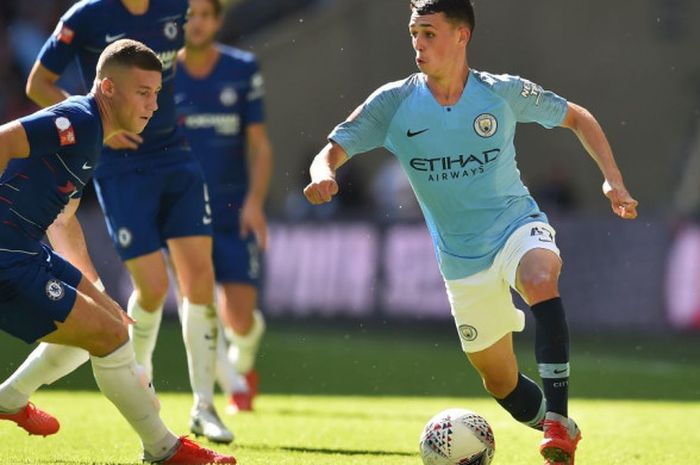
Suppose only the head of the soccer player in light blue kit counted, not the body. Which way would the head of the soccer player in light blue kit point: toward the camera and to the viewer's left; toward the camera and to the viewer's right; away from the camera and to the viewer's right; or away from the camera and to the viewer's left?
toward the camera and to the viewer's left

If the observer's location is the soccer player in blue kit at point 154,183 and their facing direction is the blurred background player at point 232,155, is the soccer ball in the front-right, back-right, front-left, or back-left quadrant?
back-right

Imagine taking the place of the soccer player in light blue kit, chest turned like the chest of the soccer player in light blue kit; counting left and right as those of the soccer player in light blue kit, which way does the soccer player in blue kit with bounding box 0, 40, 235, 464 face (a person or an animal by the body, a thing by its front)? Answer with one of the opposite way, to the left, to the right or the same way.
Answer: to the left

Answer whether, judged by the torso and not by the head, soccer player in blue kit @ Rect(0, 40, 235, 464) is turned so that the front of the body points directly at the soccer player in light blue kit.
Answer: yes

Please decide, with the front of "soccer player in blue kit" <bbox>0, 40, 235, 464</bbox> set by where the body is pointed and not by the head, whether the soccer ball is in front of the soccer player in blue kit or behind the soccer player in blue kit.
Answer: in front

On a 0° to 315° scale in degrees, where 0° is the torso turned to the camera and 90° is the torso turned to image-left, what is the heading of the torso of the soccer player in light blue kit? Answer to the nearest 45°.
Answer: approximately 0°

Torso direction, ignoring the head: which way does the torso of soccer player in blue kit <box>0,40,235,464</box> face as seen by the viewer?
to the viewer's right

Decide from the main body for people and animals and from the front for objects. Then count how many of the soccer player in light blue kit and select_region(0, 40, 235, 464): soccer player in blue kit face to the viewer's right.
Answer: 1
